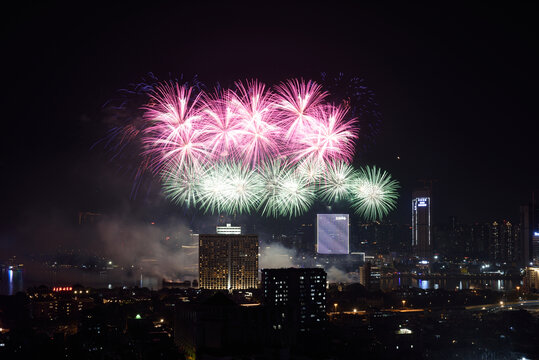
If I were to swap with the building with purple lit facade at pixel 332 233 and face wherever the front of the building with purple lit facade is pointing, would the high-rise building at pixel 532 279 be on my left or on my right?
on my left

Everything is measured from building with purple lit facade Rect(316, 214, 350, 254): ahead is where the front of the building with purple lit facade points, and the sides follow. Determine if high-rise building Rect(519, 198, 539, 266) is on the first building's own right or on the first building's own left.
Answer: on the first building's own left

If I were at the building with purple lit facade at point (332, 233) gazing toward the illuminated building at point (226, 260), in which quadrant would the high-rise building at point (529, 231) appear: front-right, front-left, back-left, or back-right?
back-left

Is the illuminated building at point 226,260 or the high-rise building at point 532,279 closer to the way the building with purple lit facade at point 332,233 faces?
the illuminated building

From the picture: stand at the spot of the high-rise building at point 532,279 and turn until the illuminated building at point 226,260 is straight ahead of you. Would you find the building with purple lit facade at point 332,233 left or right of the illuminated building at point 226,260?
right

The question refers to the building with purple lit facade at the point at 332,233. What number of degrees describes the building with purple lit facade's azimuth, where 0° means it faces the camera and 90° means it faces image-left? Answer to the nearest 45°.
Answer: approximately 0°
